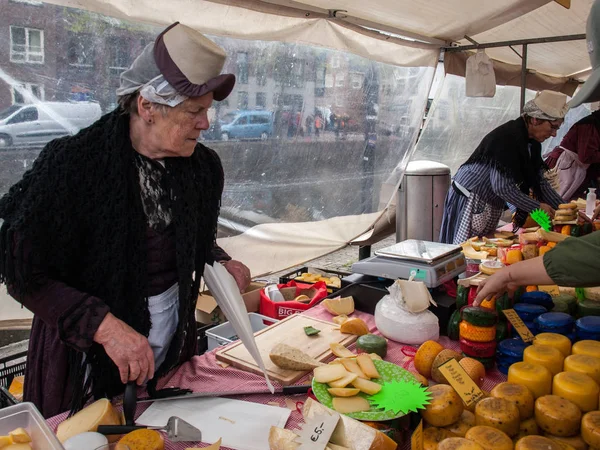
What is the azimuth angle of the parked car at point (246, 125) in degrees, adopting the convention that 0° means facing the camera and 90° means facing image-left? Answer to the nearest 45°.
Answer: approximately 90°

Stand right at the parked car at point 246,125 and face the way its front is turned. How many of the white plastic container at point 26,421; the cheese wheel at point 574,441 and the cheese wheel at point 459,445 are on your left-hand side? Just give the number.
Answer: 3

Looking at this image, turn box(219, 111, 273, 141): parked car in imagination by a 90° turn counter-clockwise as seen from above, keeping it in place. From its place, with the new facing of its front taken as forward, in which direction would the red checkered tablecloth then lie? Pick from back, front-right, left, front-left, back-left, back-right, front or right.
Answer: front

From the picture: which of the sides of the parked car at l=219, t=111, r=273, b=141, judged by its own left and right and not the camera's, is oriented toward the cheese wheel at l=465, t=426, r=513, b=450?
left

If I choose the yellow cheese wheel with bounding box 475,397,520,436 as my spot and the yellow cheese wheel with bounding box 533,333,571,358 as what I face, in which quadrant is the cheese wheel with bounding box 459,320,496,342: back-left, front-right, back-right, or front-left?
front-left

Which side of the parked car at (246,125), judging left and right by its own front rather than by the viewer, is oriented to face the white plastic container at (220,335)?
left

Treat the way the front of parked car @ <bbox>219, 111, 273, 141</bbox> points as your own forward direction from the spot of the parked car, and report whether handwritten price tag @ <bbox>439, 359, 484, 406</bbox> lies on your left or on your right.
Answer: on your left
